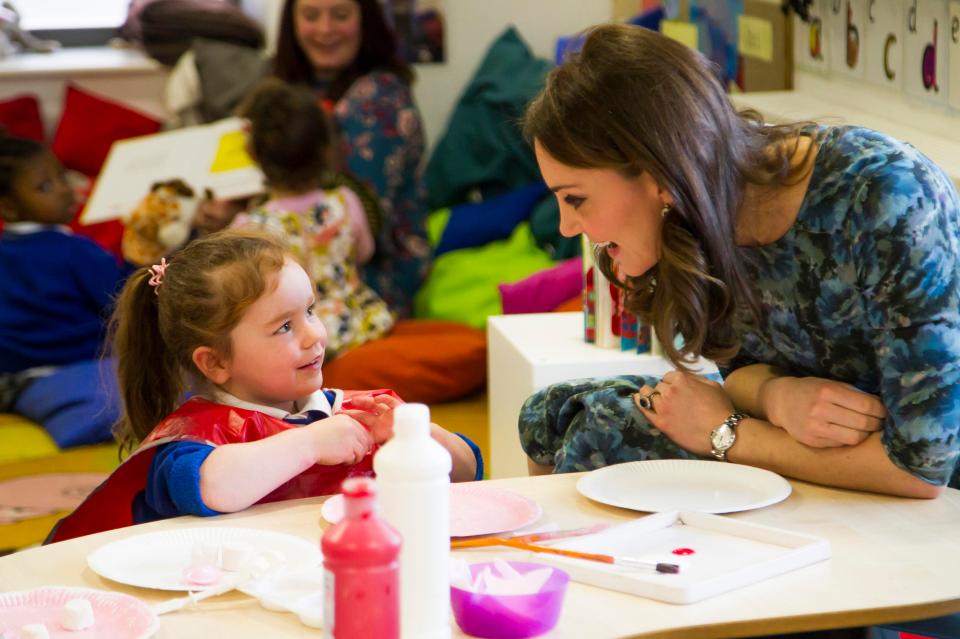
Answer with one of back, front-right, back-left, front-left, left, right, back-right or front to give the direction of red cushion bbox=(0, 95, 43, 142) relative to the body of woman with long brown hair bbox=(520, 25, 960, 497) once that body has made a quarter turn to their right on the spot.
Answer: front-left

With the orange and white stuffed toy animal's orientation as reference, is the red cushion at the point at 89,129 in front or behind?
behind

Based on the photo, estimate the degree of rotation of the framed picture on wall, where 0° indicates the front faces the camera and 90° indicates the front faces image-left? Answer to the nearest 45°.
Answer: approximately 0°

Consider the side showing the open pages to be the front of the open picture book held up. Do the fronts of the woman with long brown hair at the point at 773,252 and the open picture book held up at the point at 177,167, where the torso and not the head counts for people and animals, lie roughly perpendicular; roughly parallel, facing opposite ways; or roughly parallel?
roughly perpendicular

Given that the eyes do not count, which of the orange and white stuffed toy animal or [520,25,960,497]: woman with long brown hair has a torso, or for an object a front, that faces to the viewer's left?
the woman with long brown hair

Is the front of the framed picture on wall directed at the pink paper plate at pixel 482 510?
yes

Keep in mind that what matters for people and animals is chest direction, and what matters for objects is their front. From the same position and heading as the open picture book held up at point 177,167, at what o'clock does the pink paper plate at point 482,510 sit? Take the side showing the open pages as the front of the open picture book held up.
The pink paper plate is roughly at 12 o'clock from the open picture book held up.

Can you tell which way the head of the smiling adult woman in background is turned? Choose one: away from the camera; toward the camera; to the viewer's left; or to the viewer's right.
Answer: toward the camera

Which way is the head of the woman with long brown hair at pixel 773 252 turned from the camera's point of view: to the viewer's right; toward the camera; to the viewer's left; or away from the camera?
to the viewer's left

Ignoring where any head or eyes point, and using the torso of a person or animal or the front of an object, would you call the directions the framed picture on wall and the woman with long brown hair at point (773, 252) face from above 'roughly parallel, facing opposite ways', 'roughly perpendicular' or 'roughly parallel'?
roughly perpendicular

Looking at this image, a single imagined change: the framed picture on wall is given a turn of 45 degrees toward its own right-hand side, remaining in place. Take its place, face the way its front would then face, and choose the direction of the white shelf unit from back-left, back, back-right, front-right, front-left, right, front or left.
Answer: front-left

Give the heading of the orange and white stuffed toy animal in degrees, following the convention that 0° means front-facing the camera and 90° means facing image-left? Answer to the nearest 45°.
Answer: approximately 315°

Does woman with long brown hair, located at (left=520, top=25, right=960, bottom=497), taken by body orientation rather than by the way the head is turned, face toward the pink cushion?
no

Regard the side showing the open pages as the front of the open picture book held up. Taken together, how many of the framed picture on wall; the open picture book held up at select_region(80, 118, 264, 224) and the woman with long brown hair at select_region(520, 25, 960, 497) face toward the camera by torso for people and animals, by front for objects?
2

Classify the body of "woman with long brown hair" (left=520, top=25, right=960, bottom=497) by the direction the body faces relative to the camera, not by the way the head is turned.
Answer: to the viewer's left
